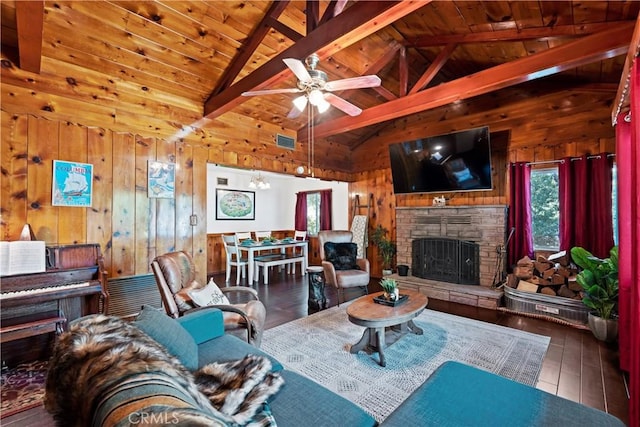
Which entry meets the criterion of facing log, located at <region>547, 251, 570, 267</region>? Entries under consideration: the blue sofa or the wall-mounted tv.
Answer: the blue sofa

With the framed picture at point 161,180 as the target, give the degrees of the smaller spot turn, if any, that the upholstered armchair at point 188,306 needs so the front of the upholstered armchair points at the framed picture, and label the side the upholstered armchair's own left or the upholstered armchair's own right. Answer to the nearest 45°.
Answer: approximately 135° to the upholstered armchair's own left

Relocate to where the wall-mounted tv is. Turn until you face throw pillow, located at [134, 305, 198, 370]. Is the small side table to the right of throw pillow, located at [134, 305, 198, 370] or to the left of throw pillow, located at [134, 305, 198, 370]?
right

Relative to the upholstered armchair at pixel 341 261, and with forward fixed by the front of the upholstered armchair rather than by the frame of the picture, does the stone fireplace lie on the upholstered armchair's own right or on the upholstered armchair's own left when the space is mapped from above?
on the upholstered armchair's own left

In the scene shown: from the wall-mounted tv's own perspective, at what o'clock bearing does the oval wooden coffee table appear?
The oval wooden coffee table is roughly at 11 o'clock from the wall-mounted tv.

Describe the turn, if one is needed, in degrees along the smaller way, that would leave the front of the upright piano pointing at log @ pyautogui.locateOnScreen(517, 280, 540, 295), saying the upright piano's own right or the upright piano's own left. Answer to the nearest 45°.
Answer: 0° — it already faces it

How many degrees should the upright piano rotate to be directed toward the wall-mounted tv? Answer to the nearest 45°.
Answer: approximately 45° to its left

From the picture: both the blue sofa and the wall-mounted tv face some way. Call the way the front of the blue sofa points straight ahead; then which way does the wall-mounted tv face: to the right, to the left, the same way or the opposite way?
the opposite way

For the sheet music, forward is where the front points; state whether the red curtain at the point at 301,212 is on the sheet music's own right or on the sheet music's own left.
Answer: on the sheet music's own left

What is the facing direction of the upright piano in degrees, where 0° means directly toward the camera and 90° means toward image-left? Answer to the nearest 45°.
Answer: approximately 315°

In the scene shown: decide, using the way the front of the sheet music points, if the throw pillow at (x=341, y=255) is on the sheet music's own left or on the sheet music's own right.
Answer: on the sheet music's own left

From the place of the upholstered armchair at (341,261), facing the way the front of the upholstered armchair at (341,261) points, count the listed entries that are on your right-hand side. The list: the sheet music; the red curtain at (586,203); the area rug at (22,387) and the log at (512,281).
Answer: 2
